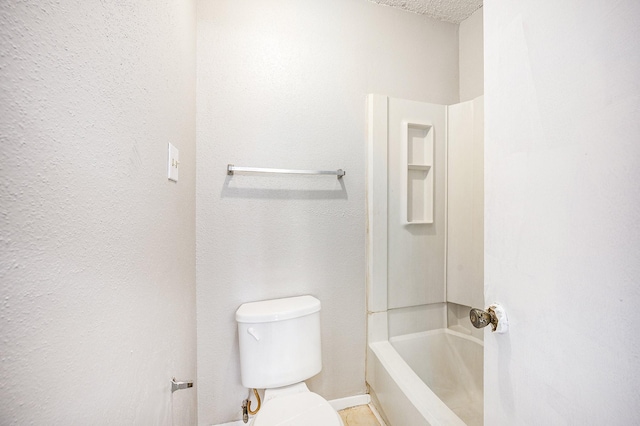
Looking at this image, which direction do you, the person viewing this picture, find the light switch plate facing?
facing the viewer and to the right of the viewer

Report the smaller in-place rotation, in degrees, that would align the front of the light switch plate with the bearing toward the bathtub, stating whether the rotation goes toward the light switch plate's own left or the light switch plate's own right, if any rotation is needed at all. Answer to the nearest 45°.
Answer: approximately 45° to the light switch plate's own left
